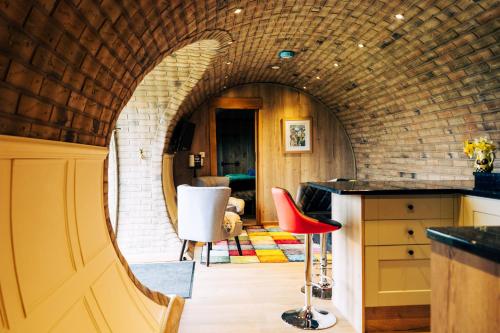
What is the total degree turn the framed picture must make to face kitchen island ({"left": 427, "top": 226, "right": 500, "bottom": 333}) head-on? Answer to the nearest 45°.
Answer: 0° — it already faces it

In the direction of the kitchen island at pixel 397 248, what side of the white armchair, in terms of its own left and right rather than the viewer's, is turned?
right

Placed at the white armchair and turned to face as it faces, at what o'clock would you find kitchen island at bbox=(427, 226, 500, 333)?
The kitchen island is roughly at 4 o'clock from the white armchair.

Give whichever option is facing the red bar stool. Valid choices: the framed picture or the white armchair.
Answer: the framed picture

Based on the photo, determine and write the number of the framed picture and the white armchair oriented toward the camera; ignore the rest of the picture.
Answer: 1

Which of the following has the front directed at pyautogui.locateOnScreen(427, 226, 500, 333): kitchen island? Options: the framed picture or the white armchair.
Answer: the framed picture

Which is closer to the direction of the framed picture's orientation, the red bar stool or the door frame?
the red bar stool

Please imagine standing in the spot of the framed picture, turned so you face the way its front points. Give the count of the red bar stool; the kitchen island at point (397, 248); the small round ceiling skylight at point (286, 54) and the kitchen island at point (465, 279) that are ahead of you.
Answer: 4

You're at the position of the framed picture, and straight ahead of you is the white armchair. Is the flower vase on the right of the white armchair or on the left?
left

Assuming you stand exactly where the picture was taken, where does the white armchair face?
facing away from the viewer and to the right of the viewer
